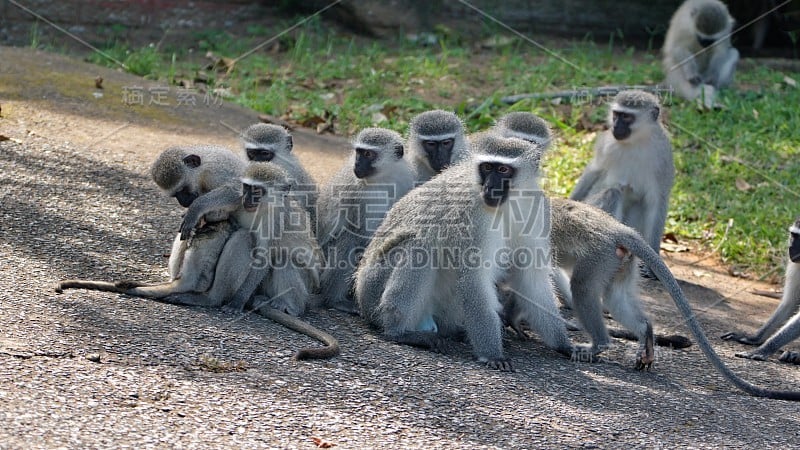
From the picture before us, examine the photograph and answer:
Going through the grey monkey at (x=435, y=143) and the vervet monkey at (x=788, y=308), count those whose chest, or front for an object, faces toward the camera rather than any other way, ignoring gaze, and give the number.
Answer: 1

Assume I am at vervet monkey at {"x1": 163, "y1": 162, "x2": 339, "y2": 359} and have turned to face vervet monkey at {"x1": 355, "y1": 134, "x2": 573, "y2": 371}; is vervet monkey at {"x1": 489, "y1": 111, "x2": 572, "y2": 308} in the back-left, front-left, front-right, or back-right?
front-left

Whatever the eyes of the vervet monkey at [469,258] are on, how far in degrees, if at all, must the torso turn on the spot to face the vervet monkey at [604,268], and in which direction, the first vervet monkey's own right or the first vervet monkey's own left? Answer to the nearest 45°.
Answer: approximately 45° to the first vervet monkey's own left

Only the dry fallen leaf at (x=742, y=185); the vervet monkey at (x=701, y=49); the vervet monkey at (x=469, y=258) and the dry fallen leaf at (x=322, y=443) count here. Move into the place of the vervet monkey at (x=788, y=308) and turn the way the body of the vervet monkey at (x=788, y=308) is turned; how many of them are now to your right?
2

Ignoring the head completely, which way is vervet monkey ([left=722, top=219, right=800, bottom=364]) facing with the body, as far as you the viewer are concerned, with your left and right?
facing to the left of the viewer

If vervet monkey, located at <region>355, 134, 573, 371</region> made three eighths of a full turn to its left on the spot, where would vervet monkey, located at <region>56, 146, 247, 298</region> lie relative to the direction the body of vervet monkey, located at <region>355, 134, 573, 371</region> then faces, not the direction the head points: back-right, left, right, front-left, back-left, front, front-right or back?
left

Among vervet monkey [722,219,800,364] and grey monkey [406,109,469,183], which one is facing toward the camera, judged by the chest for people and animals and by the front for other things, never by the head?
the grey monkey

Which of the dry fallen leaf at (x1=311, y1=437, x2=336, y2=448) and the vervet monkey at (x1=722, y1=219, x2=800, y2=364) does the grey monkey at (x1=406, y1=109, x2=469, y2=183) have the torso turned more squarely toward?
the dry fallen leaf

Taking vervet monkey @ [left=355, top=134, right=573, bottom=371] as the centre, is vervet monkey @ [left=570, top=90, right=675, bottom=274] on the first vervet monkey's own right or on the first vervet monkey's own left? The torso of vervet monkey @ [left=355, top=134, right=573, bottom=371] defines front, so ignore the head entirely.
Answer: on the first vervet monkey's own left

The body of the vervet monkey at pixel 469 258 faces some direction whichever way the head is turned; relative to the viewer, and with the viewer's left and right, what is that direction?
facing the viewer and to the right of the viewer

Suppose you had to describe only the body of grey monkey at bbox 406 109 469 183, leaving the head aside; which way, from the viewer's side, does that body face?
toward the camera

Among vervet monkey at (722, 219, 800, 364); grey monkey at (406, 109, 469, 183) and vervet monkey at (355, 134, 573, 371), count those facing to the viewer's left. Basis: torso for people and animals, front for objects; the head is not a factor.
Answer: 1

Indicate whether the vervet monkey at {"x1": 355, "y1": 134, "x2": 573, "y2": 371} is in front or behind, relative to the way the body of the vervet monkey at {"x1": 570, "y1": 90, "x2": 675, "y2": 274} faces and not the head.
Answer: in front

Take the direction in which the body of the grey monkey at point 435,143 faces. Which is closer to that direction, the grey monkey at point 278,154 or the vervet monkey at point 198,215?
the vervet monkey

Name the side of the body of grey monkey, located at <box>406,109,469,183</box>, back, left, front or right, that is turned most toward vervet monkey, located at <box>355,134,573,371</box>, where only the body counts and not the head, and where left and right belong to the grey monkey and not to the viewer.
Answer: front

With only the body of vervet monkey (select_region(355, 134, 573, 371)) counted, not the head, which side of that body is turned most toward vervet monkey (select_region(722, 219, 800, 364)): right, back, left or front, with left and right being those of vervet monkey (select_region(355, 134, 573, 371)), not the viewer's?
left

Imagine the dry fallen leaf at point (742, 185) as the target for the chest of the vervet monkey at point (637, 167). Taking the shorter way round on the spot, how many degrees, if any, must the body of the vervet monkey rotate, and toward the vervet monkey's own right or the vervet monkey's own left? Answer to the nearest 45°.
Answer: approximately 180°

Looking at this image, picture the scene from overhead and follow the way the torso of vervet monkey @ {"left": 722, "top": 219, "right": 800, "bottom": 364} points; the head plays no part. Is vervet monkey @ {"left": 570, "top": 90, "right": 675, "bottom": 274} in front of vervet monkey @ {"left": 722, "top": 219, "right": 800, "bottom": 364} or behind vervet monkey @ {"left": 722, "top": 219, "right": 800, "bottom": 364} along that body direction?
in front
